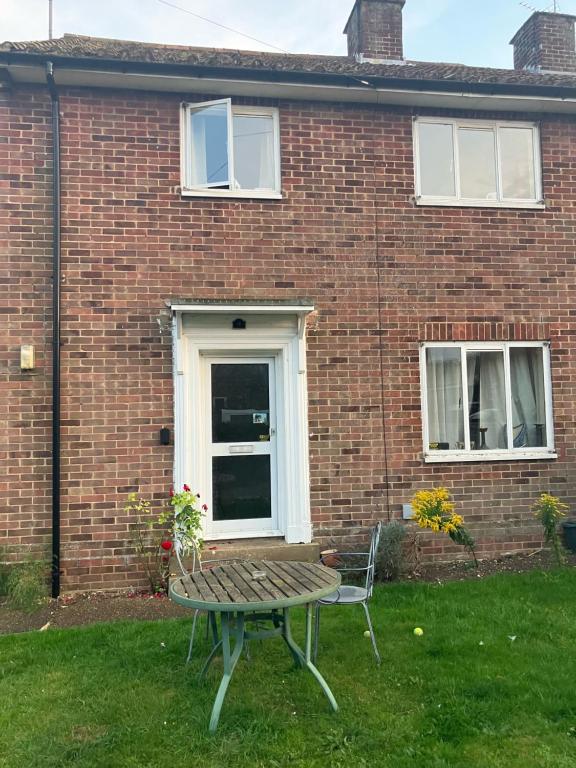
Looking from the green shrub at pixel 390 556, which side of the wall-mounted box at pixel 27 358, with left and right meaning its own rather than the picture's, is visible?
left

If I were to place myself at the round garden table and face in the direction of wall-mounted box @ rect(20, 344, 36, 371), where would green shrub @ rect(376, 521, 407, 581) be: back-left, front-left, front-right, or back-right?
front-right

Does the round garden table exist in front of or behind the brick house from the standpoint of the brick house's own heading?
in front

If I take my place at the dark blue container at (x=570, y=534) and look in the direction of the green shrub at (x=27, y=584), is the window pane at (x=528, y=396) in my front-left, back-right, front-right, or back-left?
front-right

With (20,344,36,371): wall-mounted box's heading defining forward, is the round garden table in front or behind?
in front

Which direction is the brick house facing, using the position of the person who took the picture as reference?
facing the viewer

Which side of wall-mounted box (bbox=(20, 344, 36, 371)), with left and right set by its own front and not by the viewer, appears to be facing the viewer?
front
